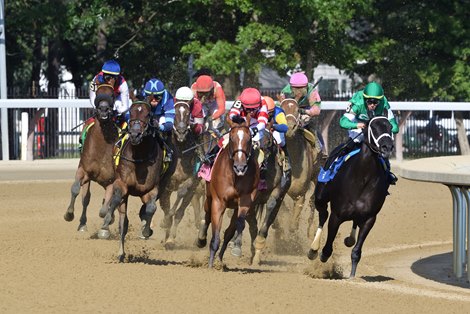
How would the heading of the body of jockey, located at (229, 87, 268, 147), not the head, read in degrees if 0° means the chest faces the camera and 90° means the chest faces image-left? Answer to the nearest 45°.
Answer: approximately 0°

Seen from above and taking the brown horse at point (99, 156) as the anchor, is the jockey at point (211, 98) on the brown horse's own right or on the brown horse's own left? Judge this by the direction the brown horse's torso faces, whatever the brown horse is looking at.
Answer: on the brown horse's own left

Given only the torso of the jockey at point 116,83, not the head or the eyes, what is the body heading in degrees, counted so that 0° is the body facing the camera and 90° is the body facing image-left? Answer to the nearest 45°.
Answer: approximately 0°

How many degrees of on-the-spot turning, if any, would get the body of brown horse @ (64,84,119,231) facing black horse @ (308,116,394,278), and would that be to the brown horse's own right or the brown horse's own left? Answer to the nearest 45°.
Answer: approximately 45° to the brown horse's own left

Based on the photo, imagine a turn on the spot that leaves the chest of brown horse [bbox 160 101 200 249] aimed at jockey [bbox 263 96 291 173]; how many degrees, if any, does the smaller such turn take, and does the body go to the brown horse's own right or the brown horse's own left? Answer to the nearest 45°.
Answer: approximately 45° to the brown horse's own left
